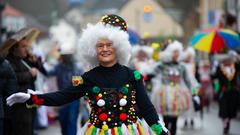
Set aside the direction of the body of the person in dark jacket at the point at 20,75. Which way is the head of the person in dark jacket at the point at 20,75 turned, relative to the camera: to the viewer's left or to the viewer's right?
to the viewer's right

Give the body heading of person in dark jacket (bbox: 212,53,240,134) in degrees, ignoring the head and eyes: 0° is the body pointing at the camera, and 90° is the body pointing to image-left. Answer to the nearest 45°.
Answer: approximately 0°

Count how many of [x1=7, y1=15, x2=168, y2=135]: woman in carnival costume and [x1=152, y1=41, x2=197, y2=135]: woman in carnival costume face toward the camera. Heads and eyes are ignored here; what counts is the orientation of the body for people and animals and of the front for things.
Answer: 2
